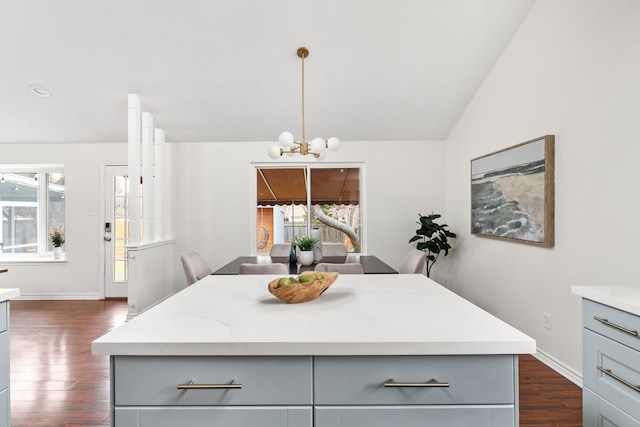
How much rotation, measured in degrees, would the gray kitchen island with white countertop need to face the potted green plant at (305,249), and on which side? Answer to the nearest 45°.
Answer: approximately 180°

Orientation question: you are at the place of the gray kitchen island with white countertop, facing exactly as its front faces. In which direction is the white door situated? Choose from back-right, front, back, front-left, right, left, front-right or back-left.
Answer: back-right

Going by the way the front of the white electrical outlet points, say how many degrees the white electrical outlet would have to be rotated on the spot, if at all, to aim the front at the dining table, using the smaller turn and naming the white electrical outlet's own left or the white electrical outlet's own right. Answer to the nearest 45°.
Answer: approximately 45° to the white electrical outlet's own right

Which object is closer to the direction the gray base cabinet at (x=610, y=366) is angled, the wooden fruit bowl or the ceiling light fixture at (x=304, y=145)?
the wooden fruit bowl

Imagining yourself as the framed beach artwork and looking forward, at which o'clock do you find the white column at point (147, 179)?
The white column is roughly at 1 o'clock from the framed beach artwork.

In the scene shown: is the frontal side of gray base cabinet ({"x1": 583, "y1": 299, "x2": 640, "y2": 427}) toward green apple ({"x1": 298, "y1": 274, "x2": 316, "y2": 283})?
yes

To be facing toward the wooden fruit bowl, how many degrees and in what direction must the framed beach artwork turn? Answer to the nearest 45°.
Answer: approximately 45° to its left

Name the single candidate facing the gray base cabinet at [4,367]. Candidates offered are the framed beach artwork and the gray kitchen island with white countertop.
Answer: the framed beach artwork

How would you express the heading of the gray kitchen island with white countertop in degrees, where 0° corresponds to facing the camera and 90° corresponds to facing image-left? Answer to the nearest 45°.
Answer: approximately 0°

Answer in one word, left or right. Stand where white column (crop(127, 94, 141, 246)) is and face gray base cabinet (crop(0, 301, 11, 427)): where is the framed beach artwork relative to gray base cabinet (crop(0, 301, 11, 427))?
left

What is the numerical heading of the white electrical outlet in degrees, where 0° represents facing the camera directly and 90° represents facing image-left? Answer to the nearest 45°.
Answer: approximately 45°
